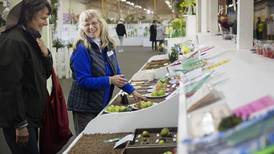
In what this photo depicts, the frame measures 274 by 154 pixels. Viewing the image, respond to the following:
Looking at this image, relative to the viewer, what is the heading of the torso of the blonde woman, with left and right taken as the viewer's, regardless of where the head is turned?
facing the viewer and to the right of the viewer

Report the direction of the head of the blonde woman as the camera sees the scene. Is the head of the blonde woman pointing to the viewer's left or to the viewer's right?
to the viewer's left

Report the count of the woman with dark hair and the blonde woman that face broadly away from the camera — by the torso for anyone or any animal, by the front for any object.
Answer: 0

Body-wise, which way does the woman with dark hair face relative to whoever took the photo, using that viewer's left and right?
facing to the right of the viewer

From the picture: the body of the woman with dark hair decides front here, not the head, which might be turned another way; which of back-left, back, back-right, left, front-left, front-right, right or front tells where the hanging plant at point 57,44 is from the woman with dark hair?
left

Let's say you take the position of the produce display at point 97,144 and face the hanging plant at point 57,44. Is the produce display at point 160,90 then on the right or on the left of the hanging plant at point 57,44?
right

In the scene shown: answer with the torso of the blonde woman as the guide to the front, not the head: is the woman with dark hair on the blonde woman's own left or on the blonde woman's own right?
on the blonde woman's own right

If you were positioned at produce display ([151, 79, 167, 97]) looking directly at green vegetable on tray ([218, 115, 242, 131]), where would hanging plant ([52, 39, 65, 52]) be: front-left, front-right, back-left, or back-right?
back-right

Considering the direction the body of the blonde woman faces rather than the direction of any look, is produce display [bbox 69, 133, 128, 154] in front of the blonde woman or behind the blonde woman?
in front

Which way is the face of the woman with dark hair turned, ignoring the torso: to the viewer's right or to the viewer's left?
to the viewer's right
